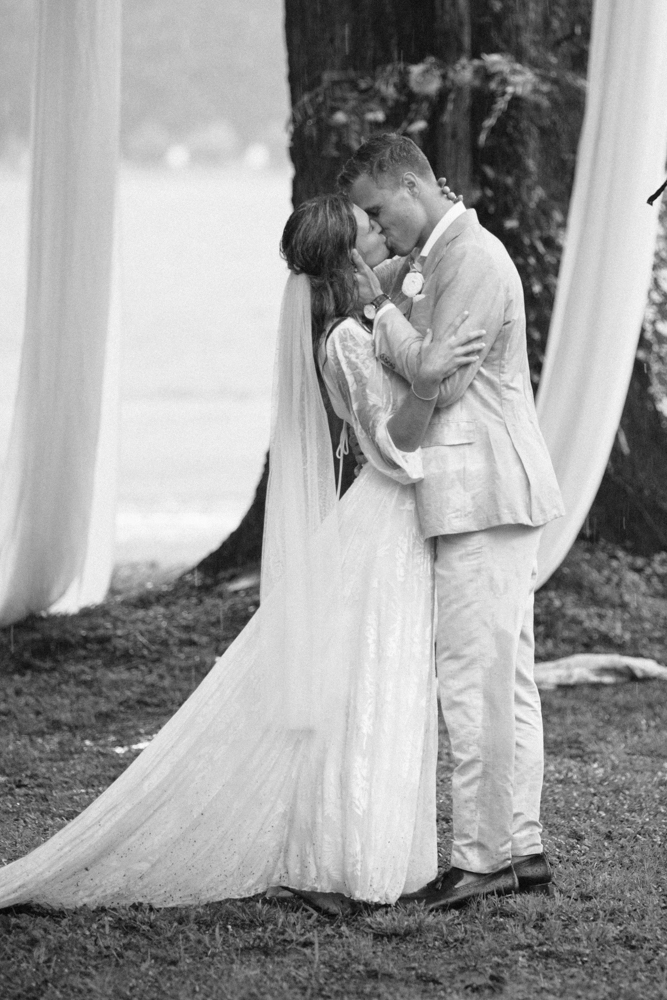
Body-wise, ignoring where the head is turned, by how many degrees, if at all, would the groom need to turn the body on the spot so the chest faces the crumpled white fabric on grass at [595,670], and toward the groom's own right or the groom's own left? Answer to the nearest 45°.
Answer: approximately 90° to the groom's own right

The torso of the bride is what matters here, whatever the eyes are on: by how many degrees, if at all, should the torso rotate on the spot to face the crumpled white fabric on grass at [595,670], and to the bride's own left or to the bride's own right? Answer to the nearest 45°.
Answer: approximately 45° to the bride's own left

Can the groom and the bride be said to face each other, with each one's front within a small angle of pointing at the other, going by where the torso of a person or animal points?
yes

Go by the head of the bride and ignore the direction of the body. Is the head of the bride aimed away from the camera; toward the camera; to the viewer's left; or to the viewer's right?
to the viewer's right

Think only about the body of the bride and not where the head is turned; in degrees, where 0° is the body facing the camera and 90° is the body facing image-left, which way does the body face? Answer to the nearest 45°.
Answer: approximately 270°

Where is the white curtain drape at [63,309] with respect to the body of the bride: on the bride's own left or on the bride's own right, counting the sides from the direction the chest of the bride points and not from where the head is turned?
on the bride's own left

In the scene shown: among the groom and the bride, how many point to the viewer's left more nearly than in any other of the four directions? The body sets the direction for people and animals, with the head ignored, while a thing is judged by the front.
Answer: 1

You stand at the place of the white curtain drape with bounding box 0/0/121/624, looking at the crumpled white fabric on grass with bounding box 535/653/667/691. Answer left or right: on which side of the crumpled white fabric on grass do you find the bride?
right

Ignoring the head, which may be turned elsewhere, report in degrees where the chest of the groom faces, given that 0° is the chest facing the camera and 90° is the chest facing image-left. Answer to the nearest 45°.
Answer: approximately 90°

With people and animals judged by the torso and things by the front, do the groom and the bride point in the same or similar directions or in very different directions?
very different directions

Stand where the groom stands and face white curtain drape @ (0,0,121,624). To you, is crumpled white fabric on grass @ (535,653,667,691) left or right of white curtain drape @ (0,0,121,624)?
right
